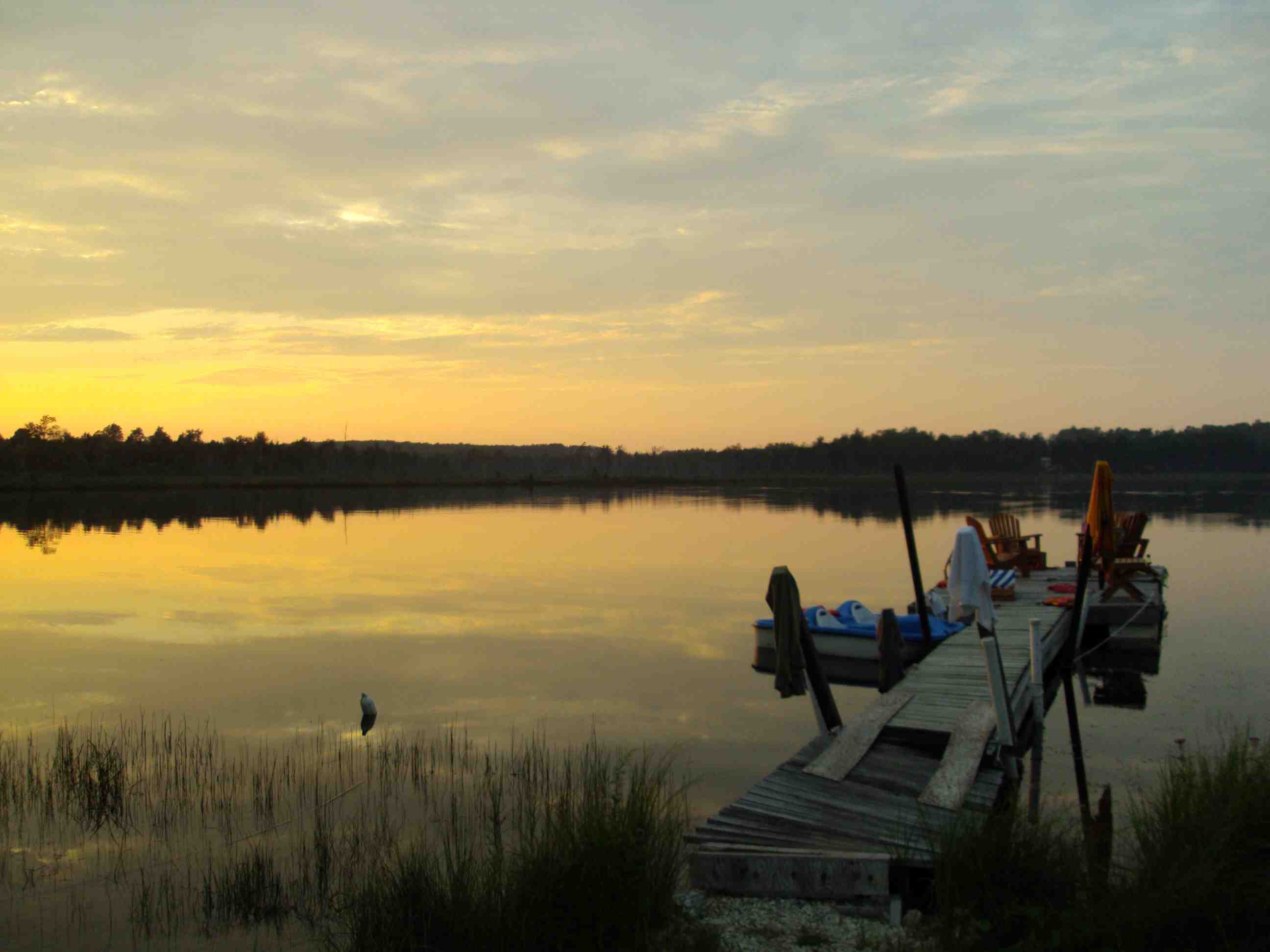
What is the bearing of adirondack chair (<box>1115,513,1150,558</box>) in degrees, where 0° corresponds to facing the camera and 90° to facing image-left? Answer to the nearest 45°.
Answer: approximately 45°

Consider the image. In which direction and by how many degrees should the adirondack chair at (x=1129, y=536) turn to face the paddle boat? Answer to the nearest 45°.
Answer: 0° — it already faces it

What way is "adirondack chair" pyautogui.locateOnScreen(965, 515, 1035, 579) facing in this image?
to the viewer's right

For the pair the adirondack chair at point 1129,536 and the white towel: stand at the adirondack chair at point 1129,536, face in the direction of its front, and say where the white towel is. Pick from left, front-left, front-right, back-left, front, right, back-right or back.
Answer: front-left

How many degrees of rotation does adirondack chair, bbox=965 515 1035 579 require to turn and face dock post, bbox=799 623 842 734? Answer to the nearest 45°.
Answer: approximately 90° to its right

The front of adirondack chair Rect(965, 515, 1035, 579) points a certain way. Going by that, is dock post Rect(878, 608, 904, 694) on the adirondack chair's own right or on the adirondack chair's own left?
on the adirondack chair's own right

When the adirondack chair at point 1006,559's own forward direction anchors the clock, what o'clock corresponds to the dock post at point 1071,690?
The dock post is roughly at 3 o'clock from the adirondack chair.
